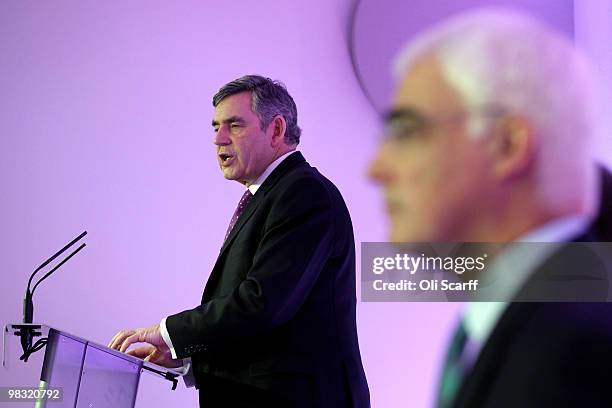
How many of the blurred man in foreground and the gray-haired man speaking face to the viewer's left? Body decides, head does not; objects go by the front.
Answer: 2

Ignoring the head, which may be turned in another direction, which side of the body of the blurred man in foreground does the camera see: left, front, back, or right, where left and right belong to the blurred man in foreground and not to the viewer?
left

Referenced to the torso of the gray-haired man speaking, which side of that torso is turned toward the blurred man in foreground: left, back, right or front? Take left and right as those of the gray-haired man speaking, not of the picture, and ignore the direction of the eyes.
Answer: left

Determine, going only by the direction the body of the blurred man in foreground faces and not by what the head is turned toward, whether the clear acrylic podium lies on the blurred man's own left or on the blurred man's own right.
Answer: on the blurred man's own right

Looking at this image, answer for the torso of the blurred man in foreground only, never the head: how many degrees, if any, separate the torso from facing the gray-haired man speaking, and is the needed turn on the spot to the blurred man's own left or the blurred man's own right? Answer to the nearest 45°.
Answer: approximately 90° to the blurred man's own right

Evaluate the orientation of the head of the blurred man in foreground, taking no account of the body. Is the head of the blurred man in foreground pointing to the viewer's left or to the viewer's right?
to the viewer's left

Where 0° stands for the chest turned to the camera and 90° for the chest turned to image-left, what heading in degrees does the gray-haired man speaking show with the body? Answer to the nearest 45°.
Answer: approximately 90°
